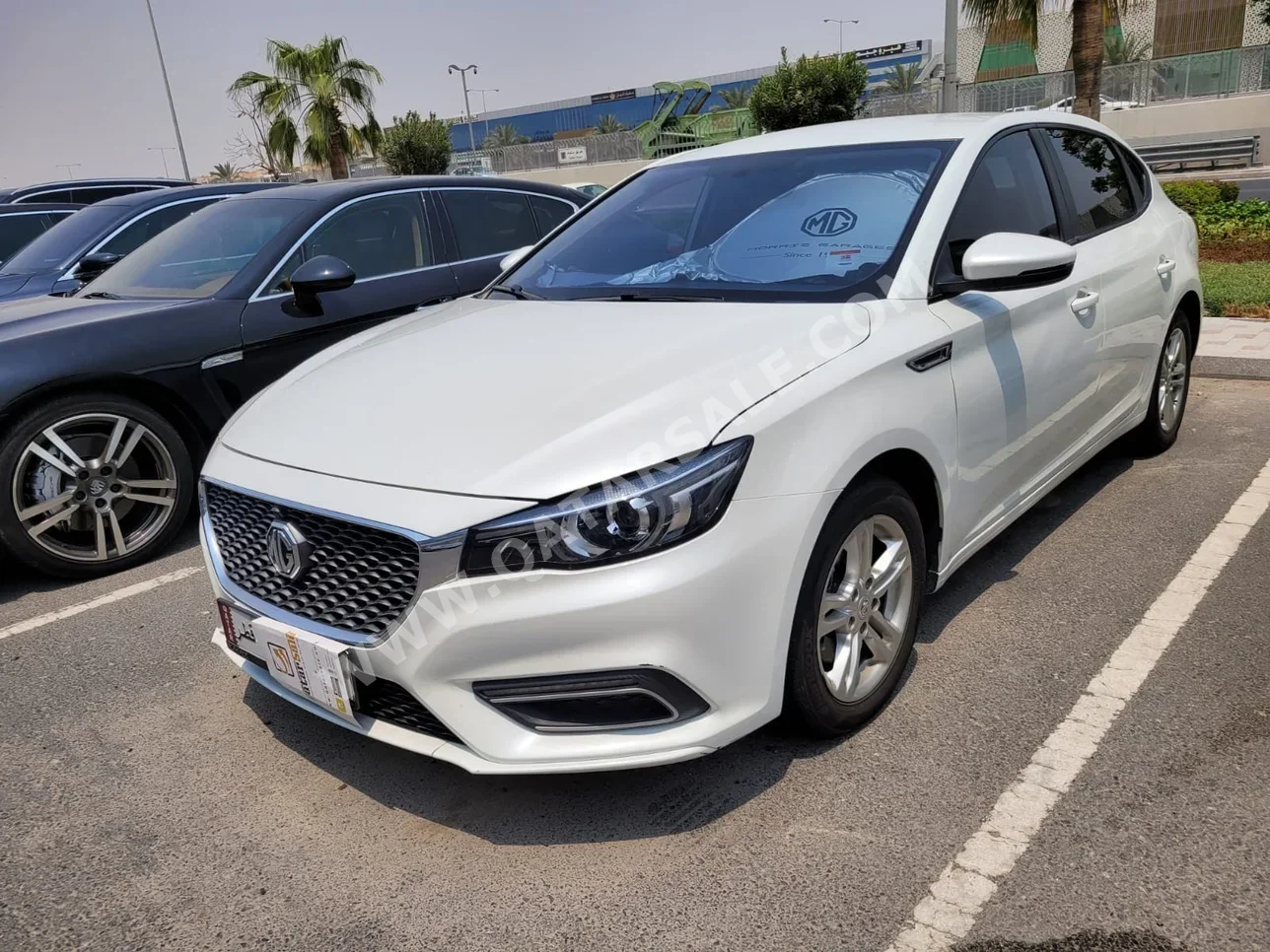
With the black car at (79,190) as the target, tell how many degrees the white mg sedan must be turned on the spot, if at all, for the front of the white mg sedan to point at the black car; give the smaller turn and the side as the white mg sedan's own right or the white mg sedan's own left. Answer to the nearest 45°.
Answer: approximately 90° to the white mg sedan's own right

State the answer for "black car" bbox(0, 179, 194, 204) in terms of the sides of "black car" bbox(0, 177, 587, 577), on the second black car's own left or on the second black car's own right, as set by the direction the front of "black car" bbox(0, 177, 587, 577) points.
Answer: on the second black car's own right

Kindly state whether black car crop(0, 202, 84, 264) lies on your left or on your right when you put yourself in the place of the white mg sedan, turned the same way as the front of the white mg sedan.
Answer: on your right

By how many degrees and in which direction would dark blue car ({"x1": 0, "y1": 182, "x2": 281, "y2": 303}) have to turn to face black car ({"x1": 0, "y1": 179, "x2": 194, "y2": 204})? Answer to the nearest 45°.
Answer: approximately 135° to its right

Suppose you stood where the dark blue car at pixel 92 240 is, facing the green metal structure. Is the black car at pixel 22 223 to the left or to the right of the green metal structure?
left

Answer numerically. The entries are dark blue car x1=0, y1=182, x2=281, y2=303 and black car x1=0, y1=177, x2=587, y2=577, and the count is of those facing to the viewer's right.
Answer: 0

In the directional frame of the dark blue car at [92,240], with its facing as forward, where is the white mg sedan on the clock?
The white mg sedan is roughly at 10 o'clock from the dark blue car.

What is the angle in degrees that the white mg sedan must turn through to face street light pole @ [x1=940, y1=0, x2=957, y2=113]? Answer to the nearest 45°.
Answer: approximately 135° to its right

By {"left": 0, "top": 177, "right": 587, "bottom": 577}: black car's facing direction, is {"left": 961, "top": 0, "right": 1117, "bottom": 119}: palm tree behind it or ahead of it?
behind

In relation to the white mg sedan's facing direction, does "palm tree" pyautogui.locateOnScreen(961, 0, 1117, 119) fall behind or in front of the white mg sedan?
behind

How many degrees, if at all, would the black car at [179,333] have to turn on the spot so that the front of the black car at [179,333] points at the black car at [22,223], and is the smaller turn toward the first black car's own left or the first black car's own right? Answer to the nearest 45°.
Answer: approximately 135° to the first black car's own right

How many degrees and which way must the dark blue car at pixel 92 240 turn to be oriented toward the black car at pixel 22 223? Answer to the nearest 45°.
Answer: approximately 135° to its right
